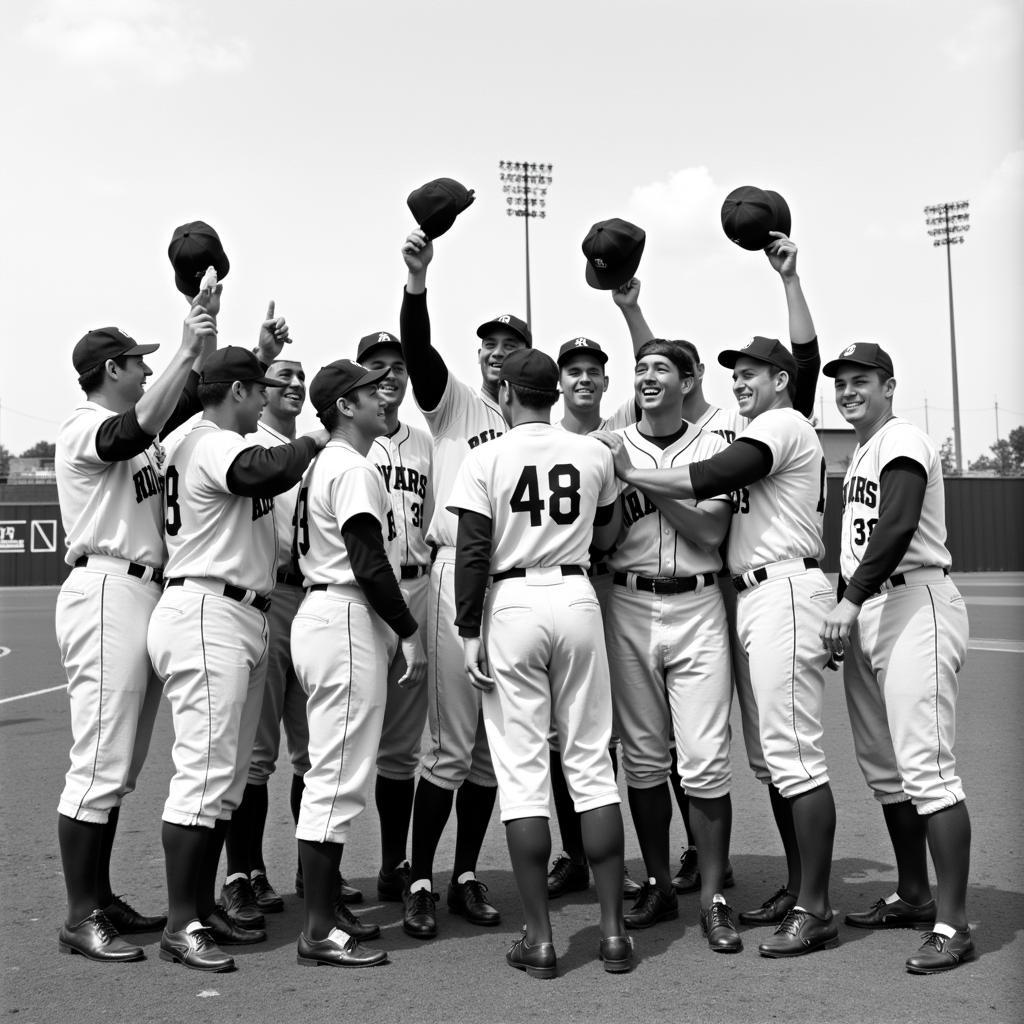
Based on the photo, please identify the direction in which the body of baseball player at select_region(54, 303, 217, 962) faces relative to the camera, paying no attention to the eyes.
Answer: to the viewer's right

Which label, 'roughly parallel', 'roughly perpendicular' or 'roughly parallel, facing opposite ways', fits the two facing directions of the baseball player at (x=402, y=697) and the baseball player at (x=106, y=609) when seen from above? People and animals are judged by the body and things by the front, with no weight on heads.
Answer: roughly perpendicular

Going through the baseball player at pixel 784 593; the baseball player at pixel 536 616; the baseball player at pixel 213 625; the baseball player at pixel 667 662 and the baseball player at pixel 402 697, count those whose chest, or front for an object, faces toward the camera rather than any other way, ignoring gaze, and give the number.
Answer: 2

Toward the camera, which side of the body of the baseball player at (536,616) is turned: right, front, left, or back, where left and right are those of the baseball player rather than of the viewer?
back

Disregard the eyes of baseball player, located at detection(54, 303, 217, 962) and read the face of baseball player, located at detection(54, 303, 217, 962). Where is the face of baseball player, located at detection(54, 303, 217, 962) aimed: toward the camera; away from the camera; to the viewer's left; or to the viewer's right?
to the viewer's right

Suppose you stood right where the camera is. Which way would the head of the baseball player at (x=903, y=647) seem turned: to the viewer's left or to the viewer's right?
to the viewer's left

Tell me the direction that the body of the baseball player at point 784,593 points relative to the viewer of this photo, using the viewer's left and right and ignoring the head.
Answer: facing to the left of the viewer

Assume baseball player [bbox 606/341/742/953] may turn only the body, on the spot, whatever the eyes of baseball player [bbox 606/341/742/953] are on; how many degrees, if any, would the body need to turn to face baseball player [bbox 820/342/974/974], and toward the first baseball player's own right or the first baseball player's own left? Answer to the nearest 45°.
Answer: approximately 90° to the first baseball player's own left

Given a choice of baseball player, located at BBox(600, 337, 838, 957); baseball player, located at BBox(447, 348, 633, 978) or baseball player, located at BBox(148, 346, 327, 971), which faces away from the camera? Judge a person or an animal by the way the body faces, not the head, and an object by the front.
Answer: baseball player, located at BBox(447, 348, 633, 978)

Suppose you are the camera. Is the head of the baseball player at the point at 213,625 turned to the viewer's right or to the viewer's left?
to the viewer's right

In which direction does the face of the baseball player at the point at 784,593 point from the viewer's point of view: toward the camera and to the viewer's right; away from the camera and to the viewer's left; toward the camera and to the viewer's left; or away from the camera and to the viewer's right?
toward the camera and to the viewer's left

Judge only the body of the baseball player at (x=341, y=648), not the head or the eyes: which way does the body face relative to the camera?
to the viewer's right

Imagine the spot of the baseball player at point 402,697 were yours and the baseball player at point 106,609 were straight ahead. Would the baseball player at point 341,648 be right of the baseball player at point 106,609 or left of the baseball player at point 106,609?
left

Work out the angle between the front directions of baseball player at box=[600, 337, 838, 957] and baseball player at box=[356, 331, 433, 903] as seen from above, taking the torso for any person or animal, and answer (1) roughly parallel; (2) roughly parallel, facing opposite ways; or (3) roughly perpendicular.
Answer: roughly perpendicular

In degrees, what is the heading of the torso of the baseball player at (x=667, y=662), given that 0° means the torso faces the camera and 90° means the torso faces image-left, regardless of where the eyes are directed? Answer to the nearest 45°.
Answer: approximately 0°
